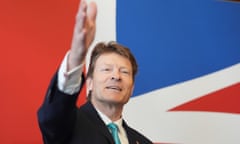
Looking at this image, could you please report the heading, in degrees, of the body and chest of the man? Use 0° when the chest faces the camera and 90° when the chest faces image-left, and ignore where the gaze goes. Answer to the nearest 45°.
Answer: approximately 315°

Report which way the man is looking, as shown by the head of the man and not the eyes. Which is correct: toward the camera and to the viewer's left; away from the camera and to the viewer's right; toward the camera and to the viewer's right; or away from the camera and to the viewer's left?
toward the camera and to the viewer's right
